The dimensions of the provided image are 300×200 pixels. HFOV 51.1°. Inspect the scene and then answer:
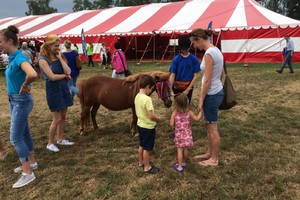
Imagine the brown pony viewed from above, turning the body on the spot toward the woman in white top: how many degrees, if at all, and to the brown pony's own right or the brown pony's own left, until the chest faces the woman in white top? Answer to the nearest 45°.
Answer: approximately 45° to the brown pony's own right

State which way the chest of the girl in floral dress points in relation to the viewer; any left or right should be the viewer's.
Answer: facing away from the viewer

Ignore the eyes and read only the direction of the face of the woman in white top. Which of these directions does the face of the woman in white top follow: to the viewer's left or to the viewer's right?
to the viewer's left

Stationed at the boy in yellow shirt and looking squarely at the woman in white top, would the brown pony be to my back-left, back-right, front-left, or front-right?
back-left

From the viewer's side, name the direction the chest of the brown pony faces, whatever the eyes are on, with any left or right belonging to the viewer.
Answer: facing to the right of the viewer

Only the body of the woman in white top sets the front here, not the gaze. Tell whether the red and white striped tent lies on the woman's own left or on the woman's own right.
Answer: on the woman's own right

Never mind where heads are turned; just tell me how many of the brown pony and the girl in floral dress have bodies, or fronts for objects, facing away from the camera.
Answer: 1

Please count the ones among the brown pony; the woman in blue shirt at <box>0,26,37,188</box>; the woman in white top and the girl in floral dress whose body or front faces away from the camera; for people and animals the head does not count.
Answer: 1

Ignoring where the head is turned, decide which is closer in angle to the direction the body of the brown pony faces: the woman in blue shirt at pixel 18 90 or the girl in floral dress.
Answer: the girl in floral dress

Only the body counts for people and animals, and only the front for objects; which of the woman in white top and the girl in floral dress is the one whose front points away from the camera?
the girl in floral dress

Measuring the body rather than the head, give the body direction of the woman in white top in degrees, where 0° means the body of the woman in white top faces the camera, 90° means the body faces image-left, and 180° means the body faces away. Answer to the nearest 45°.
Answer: approximately 90°
